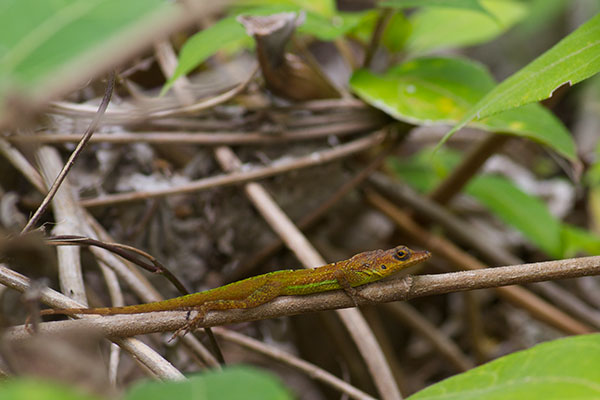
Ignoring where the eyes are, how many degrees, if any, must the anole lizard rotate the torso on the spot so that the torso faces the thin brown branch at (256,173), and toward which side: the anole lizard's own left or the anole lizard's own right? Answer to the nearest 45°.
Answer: approximately 90° to the anole lizard's own left

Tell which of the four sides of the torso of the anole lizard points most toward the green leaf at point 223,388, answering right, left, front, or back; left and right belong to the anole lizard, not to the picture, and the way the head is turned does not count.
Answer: right

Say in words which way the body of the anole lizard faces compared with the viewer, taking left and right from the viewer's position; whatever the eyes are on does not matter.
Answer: facing to the right of the viewer

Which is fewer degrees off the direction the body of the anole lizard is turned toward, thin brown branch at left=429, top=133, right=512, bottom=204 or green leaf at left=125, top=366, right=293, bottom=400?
the thin brown branch

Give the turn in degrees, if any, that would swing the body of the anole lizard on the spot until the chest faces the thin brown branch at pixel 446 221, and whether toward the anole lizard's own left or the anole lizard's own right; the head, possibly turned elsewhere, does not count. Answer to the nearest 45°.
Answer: approximately 45° to the anole lizard's own left

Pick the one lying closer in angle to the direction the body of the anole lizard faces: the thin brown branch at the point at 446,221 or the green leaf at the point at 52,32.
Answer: the thin brown branch
